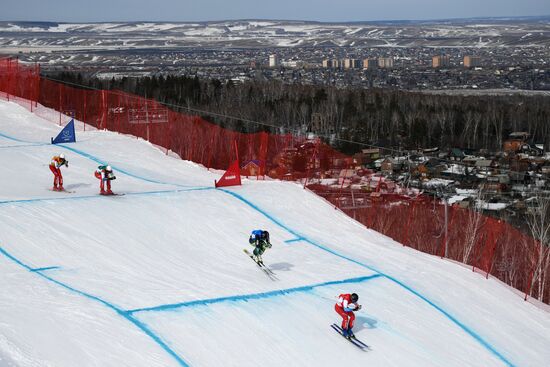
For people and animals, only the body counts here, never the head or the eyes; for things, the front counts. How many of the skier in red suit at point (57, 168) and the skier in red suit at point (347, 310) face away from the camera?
0

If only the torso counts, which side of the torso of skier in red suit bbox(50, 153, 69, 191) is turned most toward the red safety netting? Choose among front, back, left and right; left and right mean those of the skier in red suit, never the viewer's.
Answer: left

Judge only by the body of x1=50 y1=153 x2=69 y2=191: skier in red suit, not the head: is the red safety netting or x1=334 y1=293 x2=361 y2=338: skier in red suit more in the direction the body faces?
the skier in red suit

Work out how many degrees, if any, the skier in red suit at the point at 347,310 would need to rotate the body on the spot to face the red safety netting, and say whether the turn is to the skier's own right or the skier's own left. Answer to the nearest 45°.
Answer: approximately 135° to the skier's own left

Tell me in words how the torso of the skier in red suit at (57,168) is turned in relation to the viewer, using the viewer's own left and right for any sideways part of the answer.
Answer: facing the viewer and to the right of the viewer

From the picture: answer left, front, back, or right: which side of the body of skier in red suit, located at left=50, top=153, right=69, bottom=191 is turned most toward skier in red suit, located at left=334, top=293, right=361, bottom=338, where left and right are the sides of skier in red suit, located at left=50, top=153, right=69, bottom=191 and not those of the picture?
front

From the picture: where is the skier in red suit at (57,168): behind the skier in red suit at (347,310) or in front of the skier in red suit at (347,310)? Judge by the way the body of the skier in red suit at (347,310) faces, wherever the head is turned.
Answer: behind
